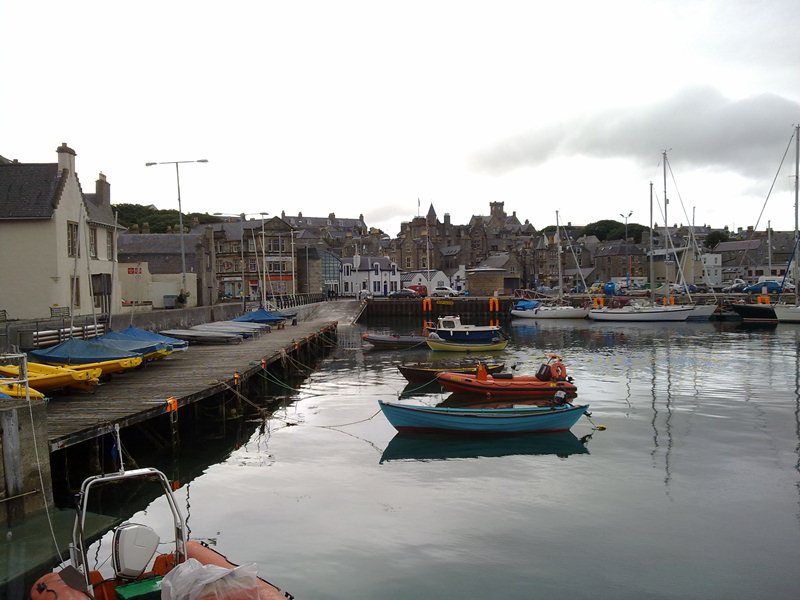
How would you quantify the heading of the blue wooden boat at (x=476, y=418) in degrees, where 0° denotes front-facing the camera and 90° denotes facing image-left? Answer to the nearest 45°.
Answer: approximately 90°

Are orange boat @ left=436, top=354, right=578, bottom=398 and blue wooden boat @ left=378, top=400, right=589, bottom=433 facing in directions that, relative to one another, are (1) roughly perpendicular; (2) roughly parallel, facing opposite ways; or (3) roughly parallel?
roughly parallel

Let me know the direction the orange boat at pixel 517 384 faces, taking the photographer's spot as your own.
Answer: facing to the left of the viewer

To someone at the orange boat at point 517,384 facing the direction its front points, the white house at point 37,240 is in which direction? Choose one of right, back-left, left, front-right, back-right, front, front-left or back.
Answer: front

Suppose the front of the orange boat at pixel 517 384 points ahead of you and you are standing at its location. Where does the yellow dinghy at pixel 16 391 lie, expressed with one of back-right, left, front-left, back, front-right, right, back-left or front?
front-left

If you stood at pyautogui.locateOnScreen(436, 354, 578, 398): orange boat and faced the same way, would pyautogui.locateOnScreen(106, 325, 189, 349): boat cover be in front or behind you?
in front

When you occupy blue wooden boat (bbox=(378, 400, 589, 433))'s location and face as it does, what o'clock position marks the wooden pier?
The wooden pier is roughly at 12 o'clock from the blue wooden boat.

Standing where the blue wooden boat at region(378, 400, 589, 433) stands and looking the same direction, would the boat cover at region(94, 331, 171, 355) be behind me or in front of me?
in front

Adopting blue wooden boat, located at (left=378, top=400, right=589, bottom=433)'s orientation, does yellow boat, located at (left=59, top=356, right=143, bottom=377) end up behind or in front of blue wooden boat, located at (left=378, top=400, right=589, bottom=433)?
in front

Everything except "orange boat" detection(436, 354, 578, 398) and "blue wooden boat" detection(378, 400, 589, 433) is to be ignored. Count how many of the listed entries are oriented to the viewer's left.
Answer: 2

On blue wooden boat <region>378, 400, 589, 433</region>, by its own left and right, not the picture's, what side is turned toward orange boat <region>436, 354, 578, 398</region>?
right
